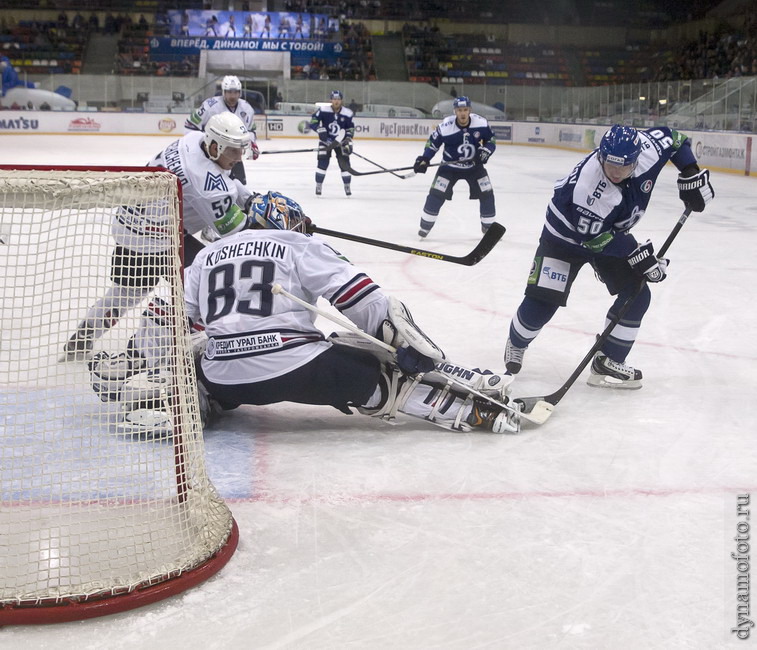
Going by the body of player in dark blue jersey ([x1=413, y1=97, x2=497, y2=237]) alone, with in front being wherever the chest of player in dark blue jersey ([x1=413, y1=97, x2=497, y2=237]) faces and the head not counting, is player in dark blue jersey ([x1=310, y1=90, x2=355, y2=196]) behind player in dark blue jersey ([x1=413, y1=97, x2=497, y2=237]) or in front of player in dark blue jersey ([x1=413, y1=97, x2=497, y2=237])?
behind

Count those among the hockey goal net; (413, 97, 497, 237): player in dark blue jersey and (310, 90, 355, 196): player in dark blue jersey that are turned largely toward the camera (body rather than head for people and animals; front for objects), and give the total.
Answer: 2
